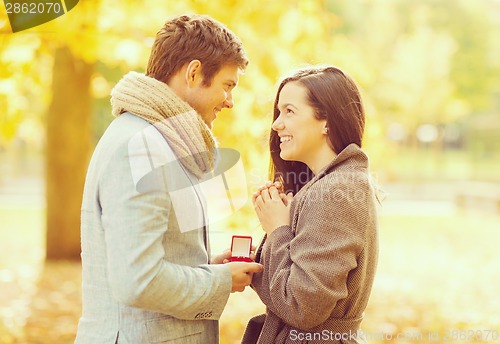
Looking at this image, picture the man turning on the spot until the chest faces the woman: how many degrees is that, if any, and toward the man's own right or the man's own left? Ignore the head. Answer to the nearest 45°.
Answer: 0° — they already face them

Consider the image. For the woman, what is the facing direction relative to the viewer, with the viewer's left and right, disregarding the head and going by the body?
facing to the left of the viewer

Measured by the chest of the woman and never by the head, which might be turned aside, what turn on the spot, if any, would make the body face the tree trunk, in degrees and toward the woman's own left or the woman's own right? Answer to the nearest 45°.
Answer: approximately 45° to the woman's own right

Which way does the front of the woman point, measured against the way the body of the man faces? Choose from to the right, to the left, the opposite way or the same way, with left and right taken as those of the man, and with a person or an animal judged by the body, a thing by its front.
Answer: the opposite way

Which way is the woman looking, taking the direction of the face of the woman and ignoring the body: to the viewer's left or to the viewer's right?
to the viewer's left

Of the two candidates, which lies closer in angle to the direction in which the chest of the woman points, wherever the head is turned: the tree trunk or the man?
the man

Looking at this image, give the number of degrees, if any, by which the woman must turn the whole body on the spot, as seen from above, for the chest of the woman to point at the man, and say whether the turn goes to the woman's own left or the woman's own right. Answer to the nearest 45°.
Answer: approximately 45° to the woman's own left

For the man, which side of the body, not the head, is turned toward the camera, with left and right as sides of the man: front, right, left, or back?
right

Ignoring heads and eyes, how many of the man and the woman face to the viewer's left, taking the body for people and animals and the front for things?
1

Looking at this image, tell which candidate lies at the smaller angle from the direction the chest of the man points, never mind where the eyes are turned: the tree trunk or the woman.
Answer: the woman

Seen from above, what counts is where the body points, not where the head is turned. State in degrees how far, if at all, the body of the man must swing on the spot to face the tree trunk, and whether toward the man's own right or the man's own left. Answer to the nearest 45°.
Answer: approximately 90° to the man's own left
